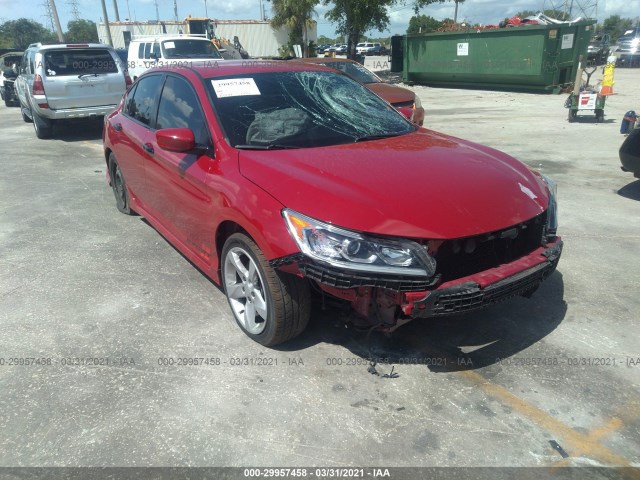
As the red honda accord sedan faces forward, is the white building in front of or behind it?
behind

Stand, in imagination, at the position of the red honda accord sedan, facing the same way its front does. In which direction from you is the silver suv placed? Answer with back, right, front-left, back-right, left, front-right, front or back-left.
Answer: back

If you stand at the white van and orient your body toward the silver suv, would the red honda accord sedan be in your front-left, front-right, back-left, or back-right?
front-left

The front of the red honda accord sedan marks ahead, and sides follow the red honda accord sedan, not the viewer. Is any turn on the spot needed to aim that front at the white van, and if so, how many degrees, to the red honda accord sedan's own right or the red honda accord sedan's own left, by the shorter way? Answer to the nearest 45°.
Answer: approximately 135° to the red honda accord sedan's own left

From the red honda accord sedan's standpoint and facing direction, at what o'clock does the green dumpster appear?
The green dumpster is roughly at 8 o'clock from the red honda accord sedan.

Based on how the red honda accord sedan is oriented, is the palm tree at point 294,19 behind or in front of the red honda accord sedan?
behind

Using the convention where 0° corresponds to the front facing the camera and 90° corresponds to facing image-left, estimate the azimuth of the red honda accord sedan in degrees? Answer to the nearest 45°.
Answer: approximately 315°
